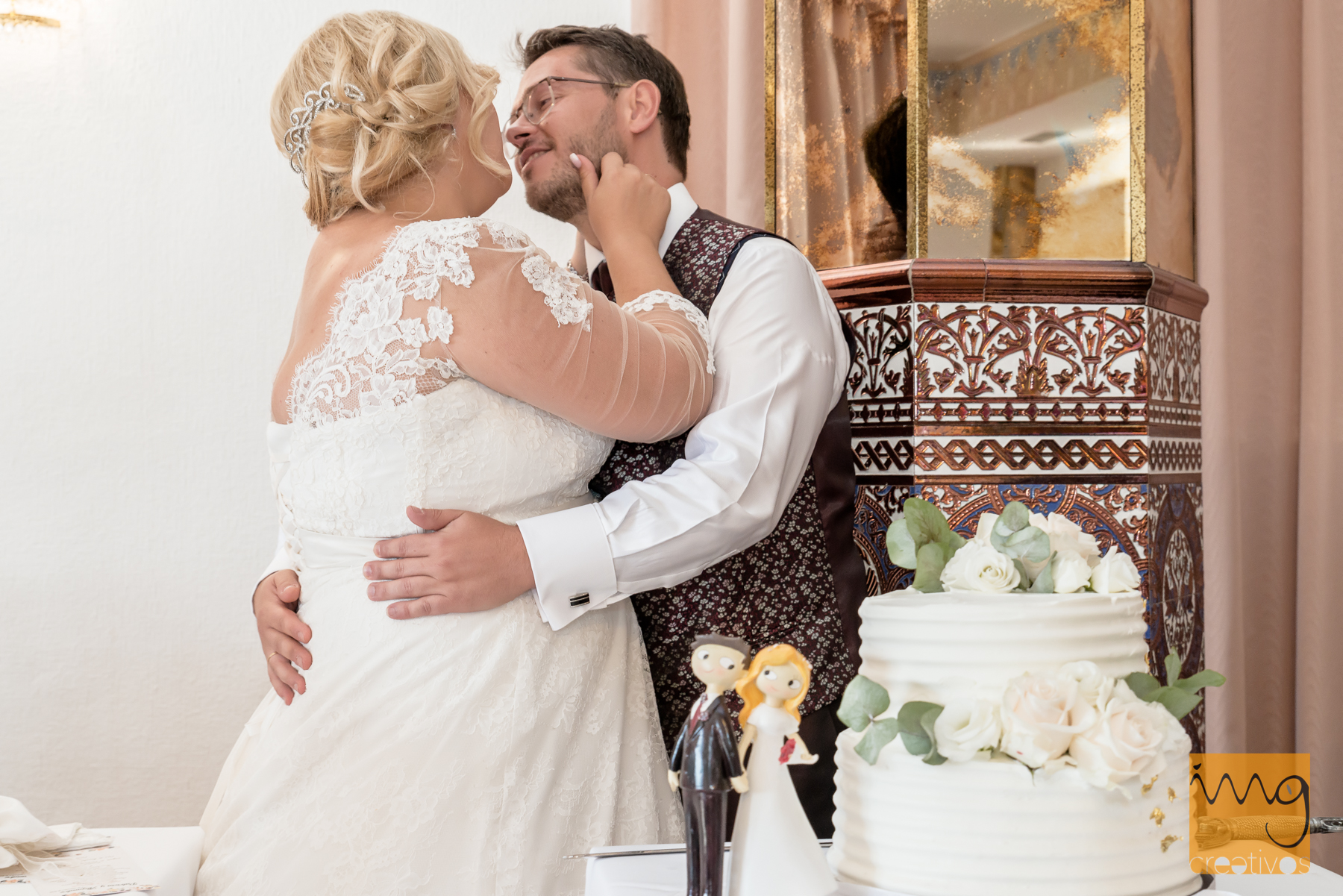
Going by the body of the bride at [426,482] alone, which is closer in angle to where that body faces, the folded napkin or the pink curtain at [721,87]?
the pink curtain

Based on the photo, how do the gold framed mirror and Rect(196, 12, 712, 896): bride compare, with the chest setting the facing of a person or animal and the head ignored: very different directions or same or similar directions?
very different directions

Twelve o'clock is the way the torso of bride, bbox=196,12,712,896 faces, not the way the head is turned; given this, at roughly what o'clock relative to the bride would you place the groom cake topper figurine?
The groom cake topper figurine is roughly at 4 o'clock from the bride.

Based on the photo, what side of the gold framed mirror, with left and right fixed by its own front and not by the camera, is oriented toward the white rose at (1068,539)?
front

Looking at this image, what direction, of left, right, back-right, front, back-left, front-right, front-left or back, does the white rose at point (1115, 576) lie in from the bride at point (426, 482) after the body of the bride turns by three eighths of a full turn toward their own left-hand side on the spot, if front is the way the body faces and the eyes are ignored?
back-left

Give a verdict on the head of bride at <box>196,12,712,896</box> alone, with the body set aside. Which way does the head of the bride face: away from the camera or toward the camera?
away from the camera

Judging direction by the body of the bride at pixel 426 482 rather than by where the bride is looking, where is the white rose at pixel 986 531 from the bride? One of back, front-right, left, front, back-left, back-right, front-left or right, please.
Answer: right

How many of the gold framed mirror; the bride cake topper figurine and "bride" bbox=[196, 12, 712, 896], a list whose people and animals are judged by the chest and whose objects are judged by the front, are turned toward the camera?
2

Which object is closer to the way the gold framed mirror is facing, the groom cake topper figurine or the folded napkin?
the groom cake topper figurine

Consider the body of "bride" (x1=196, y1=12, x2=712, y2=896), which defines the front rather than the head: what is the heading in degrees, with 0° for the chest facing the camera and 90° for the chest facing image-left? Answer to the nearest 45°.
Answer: approximately 225°

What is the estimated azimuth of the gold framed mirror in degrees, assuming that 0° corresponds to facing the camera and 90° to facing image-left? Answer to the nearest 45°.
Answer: approximately 0°
